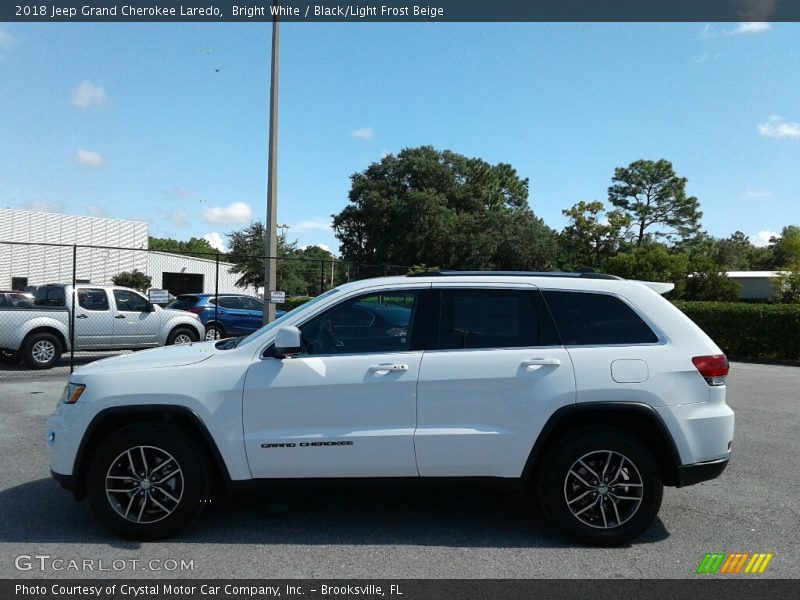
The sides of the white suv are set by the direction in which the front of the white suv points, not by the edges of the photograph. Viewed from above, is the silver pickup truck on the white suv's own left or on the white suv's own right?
on the white suv's own right

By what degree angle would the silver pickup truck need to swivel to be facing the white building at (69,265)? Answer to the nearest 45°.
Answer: approximately 90° to its left

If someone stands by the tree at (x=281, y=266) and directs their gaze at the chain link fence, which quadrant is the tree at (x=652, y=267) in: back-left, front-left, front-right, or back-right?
back-left

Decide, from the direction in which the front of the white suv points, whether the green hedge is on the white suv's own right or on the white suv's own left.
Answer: on the white suv's own right

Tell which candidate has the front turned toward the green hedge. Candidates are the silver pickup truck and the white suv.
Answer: the silver pickup truck

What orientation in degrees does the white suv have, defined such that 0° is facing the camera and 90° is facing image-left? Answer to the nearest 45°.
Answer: approximately 90°

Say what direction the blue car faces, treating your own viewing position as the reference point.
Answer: facing away from the viewer and to the right of the viewer

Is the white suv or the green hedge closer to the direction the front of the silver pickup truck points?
the green hedge

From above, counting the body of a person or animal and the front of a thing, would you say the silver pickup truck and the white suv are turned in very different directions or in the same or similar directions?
very different directions

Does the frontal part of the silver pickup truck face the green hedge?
yes

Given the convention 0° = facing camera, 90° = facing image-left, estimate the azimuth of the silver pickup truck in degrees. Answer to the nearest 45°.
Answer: approximately 270°

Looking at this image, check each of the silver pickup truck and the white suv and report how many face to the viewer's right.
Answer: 1

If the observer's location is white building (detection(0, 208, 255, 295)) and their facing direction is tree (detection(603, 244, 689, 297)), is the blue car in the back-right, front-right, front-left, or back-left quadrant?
front-right
